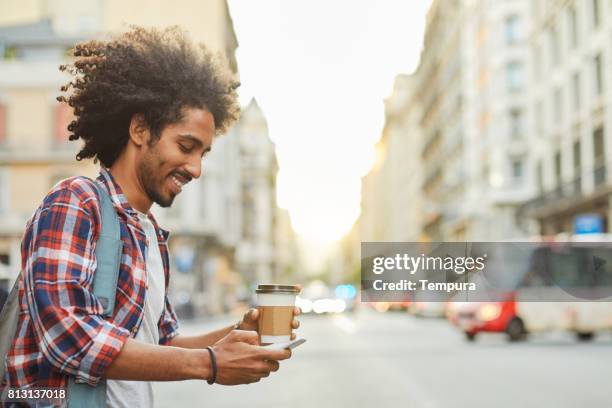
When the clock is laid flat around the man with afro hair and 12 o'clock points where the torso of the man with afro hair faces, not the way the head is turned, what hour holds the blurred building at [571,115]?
The blurred building is roughly at 10 o'clock from the man with afro hair.

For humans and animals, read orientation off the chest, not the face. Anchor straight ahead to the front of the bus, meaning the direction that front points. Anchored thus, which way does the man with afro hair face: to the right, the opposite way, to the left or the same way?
the opposite way

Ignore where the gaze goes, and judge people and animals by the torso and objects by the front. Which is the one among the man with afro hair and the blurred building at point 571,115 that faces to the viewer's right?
the man with afro hair

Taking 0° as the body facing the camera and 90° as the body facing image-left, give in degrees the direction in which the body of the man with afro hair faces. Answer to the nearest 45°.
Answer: approximately 270°

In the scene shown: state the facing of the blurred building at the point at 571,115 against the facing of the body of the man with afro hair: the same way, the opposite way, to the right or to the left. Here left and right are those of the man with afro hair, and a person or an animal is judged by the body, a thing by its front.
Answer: the opposite way

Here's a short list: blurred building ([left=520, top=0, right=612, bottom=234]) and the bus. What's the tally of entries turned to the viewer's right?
0

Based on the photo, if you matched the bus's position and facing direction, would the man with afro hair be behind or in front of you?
in front

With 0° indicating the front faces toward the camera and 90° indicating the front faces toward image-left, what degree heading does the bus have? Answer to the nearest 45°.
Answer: approximately 45°

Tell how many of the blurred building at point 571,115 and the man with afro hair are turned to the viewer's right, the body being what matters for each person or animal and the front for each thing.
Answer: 1

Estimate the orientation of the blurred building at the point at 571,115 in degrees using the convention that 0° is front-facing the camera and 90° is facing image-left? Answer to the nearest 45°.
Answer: approximately 45°

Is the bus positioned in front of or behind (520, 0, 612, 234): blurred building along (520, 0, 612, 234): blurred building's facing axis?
in front

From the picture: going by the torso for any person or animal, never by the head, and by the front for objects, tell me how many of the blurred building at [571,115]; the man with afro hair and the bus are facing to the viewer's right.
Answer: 1

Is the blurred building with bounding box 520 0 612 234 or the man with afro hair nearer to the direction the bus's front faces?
the man with afro hair
